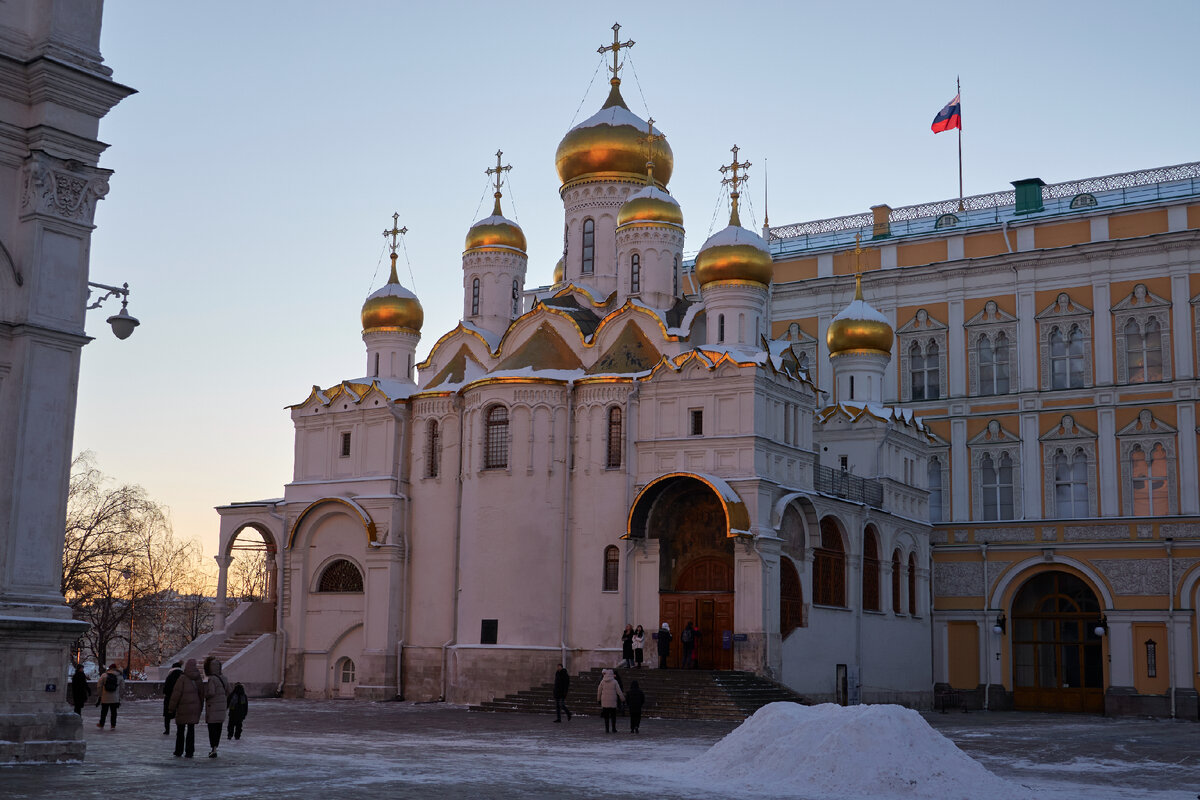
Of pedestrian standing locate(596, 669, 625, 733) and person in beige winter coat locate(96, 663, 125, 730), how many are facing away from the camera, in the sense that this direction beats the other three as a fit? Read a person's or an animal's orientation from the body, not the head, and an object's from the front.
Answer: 2

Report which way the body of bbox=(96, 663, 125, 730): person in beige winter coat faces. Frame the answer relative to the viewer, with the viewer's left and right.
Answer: facing away from the viewer

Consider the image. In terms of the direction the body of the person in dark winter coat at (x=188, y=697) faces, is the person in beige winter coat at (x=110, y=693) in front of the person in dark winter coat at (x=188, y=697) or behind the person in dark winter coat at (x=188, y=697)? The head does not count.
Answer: in front

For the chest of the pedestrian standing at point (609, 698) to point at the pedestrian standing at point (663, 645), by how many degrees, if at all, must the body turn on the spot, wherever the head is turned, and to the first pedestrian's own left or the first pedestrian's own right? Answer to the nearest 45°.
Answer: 0° — they already face them

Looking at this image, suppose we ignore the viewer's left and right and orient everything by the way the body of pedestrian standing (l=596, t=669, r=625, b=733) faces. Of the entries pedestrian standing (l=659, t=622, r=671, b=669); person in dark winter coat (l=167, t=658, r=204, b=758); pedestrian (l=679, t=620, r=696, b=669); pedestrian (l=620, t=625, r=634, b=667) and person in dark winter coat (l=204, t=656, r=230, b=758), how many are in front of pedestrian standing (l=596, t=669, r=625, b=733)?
3

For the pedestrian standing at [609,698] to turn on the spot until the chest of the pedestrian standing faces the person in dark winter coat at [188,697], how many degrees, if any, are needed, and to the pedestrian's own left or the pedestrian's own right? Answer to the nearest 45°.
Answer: approximately 135° to the pedestrian's own left

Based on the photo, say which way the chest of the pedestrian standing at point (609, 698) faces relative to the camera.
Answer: away from the camera

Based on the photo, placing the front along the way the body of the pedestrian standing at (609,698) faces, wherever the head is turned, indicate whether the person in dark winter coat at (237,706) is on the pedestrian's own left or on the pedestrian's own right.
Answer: on the pedestrian's own left

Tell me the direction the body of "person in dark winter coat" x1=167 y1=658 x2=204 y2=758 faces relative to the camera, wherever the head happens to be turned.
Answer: away from the camera

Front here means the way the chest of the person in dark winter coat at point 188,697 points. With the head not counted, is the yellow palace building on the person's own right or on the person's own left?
on the person's own right
